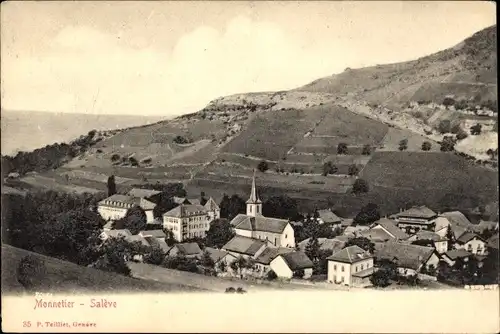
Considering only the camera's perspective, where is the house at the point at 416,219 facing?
facing the viewer

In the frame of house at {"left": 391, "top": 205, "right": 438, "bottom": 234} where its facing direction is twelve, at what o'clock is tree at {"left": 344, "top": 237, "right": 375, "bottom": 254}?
The tree is roughly at 2 o'clock from the house.

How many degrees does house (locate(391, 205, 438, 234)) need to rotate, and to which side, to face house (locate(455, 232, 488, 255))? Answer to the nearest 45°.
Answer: approximately 90° to its left

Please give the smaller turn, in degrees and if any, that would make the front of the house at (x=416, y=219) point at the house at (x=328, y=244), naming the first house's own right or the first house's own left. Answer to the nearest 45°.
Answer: approximately 90° to the first house's own right

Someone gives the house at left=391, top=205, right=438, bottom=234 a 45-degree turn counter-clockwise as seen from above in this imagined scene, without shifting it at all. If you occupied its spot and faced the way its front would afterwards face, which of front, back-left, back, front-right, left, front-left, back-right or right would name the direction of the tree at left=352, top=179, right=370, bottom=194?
back-left

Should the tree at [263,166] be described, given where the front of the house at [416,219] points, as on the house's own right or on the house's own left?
on the house's own right

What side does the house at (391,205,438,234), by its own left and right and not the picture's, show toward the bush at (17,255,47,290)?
front

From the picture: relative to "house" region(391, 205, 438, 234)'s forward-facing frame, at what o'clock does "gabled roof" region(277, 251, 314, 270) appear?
The gabled roof is roughly at 2 o'clock from the house.

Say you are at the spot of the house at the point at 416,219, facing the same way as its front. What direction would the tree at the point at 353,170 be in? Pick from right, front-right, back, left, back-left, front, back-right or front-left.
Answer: right
